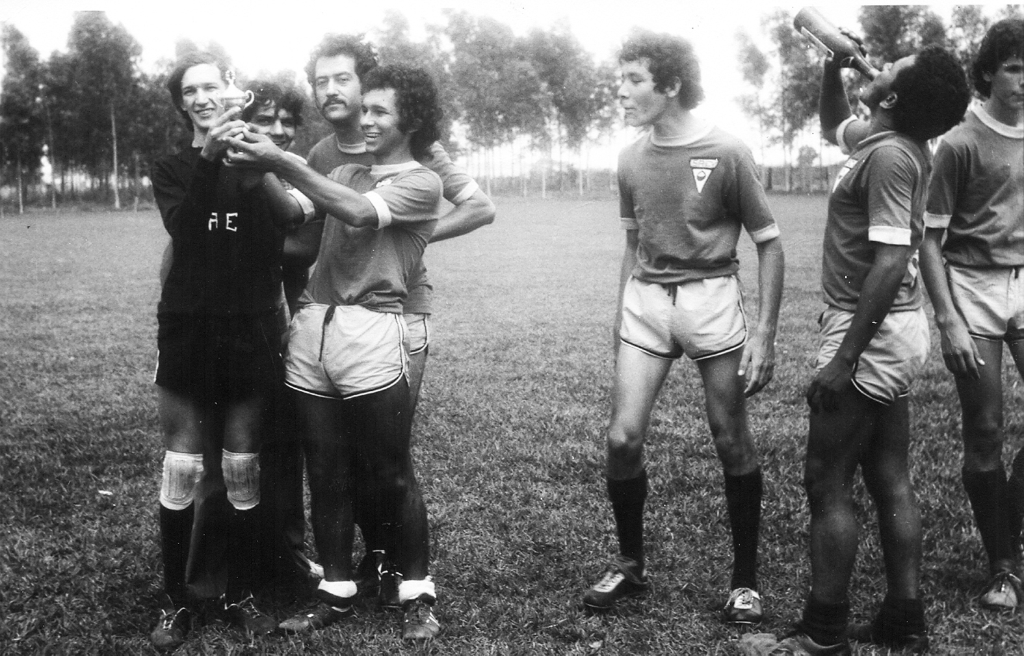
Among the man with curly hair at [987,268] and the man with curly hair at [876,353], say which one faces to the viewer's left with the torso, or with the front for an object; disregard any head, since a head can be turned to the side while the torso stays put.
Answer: the man with curly hair at [876,353]

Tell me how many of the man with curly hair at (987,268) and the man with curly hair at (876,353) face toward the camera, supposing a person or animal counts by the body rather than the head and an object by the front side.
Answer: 1

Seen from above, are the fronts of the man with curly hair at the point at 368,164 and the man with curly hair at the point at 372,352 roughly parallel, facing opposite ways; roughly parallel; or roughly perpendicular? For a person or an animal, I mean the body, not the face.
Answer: roughly parallel

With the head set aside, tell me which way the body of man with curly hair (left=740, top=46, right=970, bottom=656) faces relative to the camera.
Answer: to the viewer's left

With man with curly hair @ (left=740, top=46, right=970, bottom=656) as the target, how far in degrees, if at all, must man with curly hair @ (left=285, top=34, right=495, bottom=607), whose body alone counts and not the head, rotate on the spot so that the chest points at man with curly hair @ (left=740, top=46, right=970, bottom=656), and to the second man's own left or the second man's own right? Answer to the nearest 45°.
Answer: approximately 90° to the second man's own left

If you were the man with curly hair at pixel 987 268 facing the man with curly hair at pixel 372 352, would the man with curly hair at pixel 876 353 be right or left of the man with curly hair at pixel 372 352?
left

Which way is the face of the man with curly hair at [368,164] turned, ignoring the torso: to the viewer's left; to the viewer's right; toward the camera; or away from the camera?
toward the camera

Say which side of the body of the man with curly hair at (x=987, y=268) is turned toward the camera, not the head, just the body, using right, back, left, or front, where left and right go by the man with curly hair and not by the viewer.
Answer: front

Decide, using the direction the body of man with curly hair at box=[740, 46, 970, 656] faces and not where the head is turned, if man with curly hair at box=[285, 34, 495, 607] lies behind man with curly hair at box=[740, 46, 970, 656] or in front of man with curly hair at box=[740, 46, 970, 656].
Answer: in front

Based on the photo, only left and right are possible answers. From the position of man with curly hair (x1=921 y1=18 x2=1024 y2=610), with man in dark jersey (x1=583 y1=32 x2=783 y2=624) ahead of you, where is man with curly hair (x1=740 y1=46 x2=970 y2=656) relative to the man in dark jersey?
left

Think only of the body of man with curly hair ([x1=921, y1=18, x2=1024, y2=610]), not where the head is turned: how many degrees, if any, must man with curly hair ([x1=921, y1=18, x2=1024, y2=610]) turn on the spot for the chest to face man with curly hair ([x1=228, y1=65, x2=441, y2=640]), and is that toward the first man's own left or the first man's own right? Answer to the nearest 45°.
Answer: approximately 45° to the first man's own right

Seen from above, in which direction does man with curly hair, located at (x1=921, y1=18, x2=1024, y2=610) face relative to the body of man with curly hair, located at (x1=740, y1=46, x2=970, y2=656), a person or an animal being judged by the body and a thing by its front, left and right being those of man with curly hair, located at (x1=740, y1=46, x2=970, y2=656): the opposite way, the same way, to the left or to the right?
to the left

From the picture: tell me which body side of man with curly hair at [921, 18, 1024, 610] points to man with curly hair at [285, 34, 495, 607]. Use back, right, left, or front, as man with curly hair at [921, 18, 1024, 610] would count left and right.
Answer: right

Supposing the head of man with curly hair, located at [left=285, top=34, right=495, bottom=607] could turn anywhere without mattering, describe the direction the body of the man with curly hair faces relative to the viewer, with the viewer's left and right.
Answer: facing the viewer and to the left of the viewer

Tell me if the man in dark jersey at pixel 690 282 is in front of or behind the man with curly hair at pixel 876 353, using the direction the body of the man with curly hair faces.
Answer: in front
